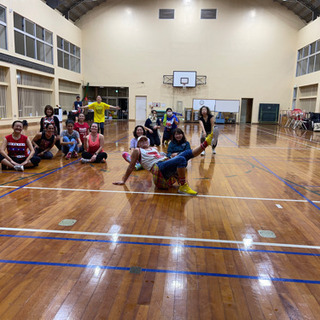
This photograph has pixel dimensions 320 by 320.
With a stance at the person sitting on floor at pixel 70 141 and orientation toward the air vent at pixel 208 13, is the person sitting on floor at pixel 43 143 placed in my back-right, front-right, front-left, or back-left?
back-left

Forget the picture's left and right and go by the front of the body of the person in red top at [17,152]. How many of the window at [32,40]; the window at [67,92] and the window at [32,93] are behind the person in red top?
3

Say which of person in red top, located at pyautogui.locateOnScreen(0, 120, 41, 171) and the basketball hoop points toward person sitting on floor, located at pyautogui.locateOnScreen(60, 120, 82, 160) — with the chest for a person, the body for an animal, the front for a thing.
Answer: the basketball hoop

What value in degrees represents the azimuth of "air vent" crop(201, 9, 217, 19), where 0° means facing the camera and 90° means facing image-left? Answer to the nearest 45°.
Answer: approximately 0°

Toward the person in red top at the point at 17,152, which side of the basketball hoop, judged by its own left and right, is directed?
front

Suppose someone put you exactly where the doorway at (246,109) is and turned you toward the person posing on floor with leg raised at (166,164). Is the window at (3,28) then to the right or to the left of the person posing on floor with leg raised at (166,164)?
right

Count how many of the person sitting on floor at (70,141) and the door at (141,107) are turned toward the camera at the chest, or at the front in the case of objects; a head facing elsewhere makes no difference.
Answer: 2

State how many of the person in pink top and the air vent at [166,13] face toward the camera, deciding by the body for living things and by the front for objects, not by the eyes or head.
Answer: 2

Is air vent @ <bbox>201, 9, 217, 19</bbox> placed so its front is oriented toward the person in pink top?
yes

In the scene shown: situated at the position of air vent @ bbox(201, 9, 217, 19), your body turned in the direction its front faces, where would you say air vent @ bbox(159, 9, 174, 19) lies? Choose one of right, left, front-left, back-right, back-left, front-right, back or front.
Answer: right

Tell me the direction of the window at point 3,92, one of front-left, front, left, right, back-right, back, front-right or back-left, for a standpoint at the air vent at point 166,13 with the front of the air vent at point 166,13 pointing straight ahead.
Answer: front-right

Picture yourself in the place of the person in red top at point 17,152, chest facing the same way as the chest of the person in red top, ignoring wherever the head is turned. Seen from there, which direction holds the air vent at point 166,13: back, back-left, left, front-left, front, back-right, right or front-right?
back-left

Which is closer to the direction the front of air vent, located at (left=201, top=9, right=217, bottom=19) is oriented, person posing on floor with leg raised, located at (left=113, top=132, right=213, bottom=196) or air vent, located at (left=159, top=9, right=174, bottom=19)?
the person posing on floor with leg raised
